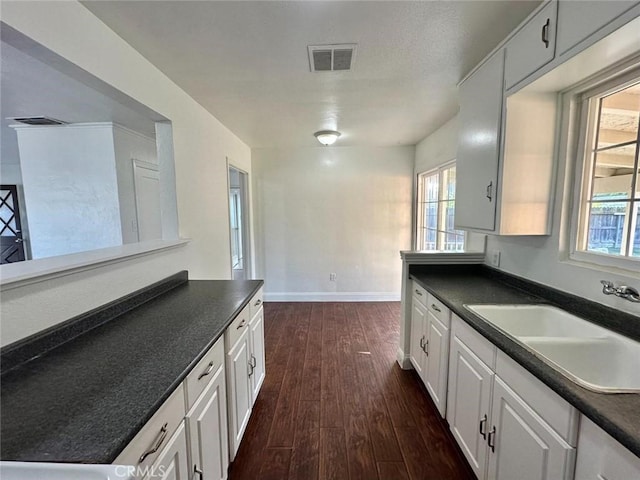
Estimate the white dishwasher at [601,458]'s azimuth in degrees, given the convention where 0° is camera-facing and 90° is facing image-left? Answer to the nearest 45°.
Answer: approximately 45°

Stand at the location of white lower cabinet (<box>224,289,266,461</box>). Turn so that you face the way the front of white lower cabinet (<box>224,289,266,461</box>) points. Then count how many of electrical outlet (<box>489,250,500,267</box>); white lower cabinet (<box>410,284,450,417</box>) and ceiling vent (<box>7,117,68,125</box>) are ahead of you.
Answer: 2

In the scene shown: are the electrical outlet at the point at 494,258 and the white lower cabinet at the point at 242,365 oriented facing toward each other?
yes

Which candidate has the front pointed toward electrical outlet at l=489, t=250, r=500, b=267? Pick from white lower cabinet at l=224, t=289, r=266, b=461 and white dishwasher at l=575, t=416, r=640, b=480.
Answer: white lower cabinet at l=224, t=289, r=266, b=461

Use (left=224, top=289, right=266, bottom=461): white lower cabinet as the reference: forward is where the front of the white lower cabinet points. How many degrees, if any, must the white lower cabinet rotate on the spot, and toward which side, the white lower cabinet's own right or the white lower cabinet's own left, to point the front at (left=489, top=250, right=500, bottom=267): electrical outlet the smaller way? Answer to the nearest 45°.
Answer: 0° — it already faces it

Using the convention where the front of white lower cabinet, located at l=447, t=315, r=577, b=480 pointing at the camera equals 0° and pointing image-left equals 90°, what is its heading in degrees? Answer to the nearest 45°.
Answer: approximately 45°

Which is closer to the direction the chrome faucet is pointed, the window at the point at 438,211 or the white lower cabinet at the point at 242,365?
the white lower cabinet

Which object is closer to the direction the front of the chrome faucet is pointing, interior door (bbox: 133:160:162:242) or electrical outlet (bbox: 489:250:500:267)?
the interior door

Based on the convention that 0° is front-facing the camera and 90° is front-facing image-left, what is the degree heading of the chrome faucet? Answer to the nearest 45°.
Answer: approximately 45°

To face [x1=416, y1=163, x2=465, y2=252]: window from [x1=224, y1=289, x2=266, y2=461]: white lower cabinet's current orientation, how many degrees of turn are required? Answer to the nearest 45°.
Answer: approximately 45° to its left

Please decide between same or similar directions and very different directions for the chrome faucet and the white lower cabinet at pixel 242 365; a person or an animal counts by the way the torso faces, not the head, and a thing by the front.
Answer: very different directions

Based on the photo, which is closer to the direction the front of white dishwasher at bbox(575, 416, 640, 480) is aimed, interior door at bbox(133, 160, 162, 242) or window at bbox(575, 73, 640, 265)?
the interior door

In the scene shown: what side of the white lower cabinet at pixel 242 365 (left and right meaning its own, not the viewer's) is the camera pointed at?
right

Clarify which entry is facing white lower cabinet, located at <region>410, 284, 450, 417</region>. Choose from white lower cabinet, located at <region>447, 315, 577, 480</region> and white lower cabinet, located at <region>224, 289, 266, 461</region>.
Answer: white lower cabinet, located at <region>224, 289, 266, 461</region>

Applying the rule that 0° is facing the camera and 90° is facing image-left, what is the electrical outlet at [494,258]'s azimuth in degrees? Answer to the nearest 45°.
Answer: approximately 45°

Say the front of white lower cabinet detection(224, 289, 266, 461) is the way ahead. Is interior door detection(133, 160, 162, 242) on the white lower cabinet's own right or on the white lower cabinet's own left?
on the white lower cabinet's own left
